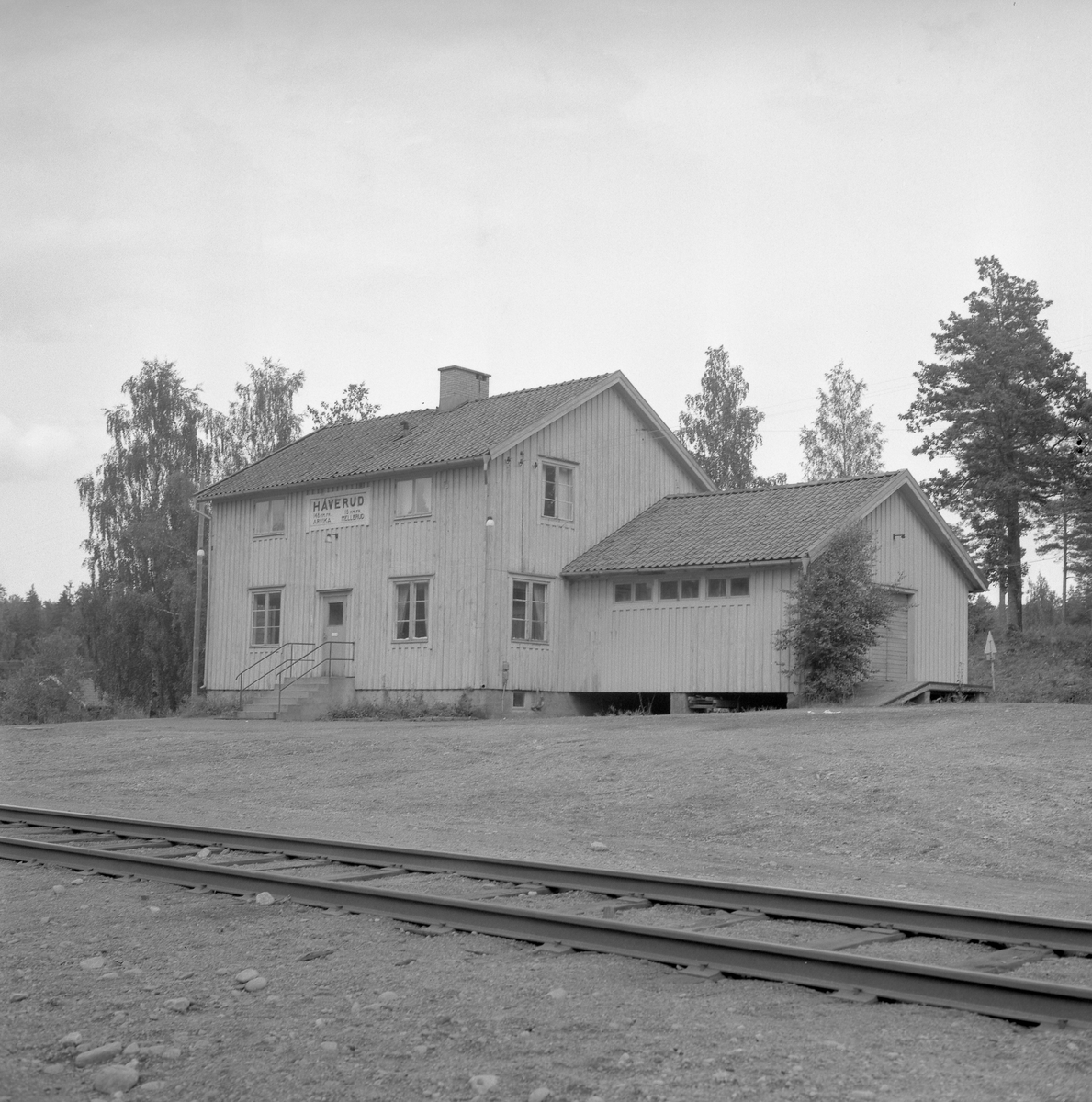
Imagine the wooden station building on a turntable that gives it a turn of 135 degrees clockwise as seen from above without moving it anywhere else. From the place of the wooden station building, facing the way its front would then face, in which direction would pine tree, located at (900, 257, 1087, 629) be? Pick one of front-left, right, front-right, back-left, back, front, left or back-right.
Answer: front-right

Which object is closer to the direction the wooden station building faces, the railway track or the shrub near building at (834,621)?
the railway track

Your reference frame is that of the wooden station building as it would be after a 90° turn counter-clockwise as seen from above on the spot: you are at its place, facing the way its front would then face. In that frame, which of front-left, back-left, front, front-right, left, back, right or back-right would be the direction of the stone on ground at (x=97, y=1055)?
front-right

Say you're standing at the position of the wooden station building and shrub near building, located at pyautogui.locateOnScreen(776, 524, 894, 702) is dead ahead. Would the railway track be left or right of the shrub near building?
right

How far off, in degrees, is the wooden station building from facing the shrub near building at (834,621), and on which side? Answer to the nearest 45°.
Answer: approximately 90° to its left
